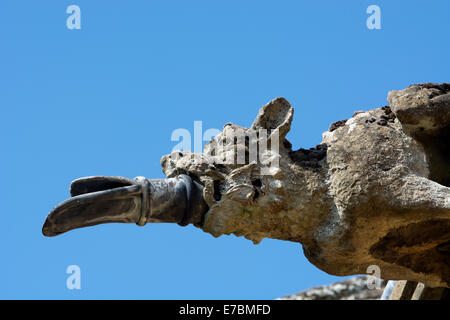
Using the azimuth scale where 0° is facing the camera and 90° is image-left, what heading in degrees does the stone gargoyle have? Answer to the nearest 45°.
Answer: approximately 90°
